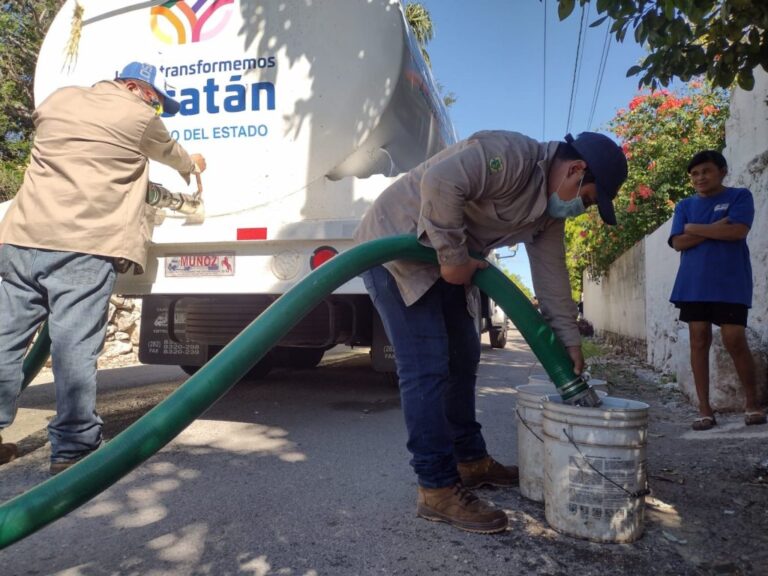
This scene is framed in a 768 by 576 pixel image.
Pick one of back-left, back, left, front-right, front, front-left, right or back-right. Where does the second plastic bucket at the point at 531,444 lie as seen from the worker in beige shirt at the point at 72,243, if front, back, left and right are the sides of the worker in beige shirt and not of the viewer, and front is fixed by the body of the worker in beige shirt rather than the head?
right

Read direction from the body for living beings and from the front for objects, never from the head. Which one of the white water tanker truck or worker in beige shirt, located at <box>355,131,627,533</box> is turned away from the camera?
the white water tanker truck

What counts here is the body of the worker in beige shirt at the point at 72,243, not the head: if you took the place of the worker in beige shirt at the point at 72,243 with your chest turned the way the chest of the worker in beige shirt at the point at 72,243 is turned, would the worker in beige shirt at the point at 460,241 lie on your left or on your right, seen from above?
on your right

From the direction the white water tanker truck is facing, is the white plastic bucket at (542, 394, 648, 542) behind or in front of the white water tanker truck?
behind

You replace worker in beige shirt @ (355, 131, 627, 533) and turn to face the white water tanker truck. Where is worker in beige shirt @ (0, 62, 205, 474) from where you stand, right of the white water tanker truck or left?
left

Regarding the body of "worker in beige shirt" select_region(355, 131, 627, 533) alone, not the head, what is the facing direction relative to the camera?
to the viewer's right

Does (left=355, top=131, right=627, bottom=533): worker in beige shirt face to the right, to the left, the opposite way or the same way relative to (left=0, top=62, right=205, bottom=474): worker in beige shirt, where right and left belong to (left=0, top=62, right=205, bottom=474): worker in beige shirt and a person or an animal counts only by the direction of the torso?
to the right

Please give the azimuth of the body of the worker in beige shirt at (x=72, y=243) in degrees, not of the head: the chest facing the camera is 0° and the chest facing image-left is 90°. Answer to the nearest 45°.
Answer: approximately 225°

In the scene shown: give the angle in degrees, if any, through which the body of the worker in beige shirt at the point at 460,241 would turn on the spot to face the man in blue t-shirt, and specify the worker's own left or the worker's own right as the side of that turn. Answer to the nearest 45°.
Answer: approximately 45° to the worker's own left

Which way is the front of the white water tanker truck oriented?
away from the camera

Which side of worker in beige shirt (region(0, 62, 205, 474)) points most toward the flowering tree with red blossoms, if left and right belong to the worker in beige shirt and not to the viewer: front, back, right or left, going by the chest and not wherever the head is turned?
front

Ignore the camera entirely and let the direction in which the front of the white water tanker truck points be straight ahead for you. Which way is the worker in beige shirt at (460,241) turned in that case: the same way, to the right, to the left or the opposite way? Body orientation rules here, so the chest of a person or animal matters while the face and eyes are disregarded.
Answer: to the right

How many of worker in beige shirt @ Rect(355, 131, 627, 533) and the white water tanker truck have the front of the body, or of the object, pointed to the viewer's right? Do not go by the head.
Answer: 1

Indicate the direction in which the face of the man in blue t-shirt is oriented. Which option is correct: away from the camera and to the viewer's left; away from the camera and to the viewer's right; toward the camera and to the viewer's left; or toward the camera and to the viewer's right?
toward the camera and to the viewer's left

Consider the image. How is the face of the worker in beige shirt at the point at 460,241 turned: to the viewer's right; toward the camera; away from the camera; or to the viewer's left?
to the viewer's right
